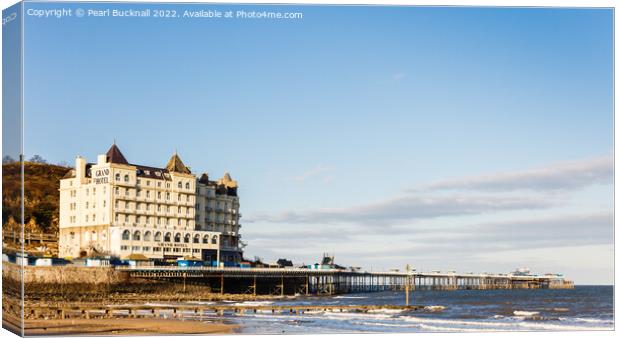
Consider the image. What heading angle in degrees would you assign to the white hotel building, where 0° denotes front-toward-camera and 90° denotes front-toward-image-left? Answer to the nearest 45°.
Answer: approximately 315°
